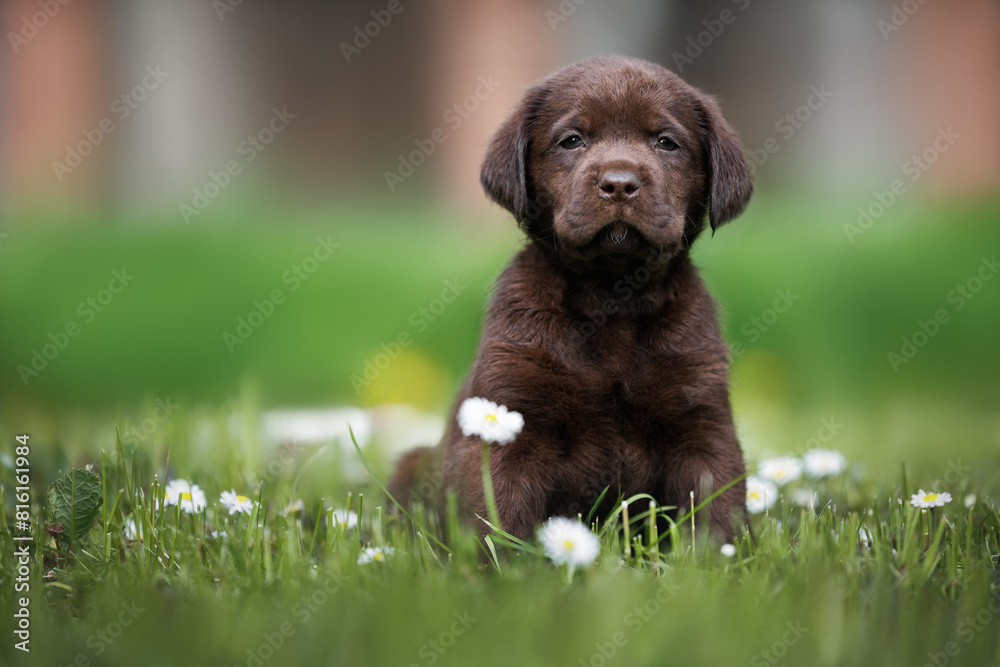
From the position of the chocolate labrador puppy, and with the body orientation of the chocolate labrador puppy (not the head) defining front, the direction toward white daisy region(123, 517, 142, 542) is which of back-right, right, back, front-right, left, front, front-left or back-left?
right

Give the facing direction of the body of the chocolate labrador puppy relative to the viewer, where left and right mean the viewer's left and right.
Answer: facing the viewer

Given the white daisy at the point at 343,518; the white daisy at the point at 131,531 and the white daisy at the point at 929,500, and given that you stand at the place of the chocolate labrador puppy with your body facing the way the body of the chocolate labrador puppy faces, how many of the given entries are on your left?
1

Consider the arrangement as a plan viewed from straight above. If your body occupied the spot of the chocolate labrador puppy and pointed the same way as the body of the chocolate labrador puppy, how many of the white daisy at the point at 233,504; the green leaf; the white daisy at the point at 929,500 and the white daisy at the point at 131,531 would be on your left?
1

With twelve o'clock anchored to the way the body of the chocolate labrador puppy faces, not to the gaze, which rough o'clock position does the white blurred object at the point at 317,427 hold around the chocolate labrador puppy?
The white blurred object is roughly at 5 o'clock from the chocolate labrador puppy.

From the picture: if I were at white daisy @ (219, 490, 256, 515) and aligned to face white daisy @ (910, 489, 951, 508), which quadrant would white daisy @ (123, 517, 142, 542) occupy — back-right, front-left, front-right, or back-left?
back-right

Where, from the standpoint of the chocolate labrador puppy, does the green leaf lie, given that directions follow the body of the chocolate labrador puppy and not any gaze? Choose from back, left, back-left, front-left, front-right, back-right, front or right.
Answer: right

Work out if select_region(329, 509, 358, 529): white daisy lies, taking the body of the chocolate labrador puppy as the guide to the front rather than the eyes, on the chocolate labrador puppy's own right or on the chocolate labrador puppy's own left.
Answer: on the chocolate labrador puppy's own right

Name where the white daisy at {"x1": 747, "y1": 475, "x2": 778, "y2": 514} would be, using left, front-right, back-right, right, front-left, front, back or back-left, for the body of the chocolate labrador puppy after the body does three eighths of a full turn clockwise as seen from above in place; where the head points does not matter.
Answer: right

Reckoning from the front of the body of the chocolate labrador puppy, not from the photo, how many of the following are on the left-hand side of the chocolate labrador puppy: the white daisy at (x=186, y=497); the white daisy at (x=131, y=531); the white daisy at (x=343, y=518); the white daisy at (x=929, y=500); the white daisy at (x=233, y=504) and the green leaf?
1

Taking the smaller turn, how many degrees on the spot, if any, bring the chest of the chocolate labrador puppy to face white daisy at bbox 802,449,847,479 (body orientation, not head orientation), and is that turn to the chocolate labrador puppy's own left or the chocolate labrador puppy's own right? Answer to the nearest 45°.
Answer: approximately 135° to the chocolate labrador puppy's own left
